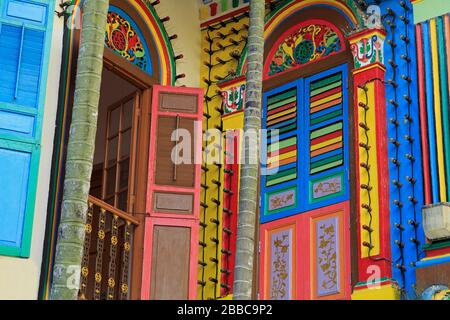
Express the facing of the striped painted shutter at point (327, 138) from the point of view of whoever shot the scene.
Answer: facing the viewer and to the left of the viewer

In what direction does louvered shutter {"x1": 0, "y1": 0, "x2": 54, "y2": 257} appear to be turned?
toward the camera

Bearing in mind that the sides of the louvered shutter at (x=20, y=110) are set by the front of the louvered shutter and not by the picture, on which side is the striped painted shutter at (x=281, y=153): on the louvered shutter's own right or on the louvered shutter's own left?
on the louvered shutter's own left

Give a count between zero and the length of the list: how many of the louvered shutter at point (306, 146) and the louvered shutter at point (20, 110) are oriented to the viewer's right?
0

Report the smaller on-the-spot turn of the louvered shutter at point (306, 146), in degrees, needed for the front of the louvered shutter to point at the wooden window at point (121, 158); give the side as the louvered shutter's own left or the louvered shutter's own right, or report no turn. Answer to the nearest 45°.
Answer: approximately 45° to the louvered shutter's own right

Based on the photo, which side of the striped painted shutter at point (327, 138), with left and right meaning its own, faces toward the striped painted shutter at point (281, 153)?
right

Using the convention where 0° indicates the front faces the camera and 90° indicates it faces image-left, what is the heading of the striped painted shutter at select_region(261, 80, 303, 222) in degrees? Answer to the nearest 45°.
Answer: approximately 45°

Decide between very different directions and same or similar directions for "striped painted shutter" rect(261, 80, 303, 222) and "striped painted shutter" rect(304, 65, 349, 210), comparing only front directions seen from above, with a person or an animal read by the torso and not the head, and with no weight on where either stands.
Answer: same or similar directions

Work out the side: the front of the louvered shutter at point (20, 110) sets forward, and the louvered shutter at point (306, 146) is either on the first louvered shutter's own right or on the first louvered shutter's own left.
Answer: on the first louvered shutter's own left

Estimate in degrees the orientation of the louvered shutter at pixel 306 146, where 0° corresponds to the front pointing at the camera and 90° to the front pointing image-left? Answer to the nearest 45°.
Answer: approximately 45°
